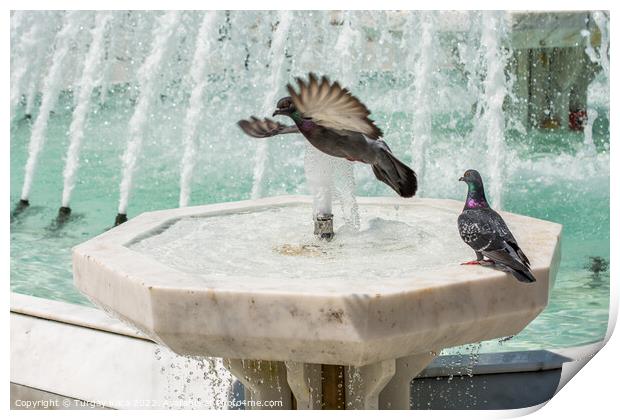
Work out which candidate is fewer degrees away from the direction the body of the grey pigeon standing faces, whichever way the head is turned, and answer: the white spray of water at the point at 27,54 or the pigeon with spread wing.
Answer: the pigeon with spread wing

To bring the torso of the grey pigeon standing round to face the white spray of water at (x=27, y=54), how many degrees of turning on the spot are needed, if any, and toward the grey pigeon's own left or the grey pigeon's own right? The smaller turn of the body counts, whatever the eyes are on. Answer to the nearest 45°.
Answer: approximately 45° to the grey pigeon's own right

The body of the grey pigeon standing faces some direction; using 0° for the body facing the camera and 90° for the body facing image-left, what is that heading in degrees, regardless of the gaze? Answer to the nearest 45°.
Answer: approximately 90°

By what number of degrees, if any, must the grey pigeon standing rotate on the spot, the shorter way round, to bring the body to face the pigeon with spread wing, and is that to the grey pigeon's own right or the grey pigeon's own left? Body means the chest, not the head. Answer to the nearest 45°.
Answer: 0° — it already faces it
